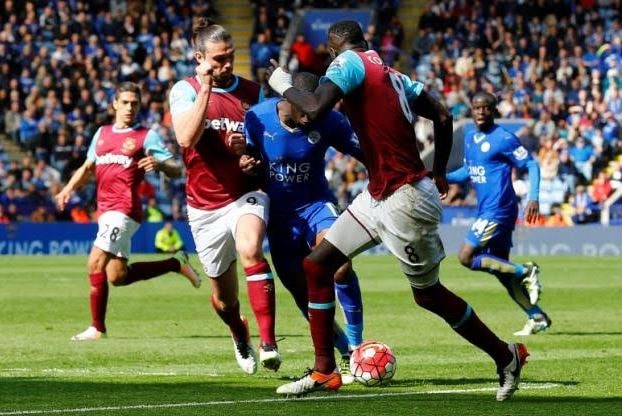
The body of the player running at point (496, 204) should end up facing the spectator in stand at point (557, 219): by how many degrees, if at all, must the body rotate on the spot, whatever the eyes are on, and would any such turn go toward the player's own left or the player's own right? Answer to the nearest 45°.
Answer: approximately 135° to the player's own right

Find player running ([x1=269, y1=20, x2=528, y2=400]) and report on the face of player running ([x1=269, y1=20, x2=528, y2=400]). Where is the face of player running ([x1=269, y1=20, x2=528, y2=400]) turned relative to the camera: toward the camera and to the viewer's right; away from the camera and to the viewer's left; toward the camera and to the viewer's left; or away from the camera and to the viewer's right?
away from the camera and to the viewer's left

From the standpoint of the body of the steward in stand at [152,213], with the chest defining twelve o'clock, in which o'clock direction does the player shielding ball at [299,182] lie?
The player shielding ball is roughly at 12 o'clock from the steward in stand.

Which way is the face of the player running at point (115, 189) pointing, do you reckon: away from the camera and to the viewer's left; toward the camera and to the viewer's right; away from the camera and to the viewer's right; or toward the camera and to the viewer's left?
toward the camera and to the viewer's right

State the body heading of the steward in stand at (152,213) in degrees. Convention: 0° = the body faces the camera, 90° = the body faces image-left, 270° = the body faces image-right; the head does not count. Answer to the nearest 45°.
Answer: approximately 0°

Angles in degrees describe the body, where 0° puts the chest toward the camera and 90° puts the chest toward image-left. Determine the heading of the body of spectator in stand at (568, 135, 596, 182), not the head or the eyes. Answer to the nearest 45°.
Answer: approximately 0°
